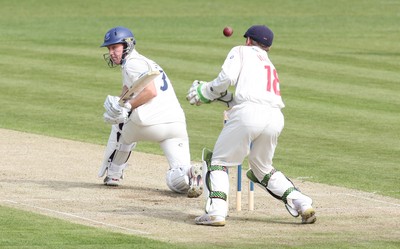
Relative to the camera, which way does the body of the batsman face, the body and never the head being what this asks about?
to the viewer's left
